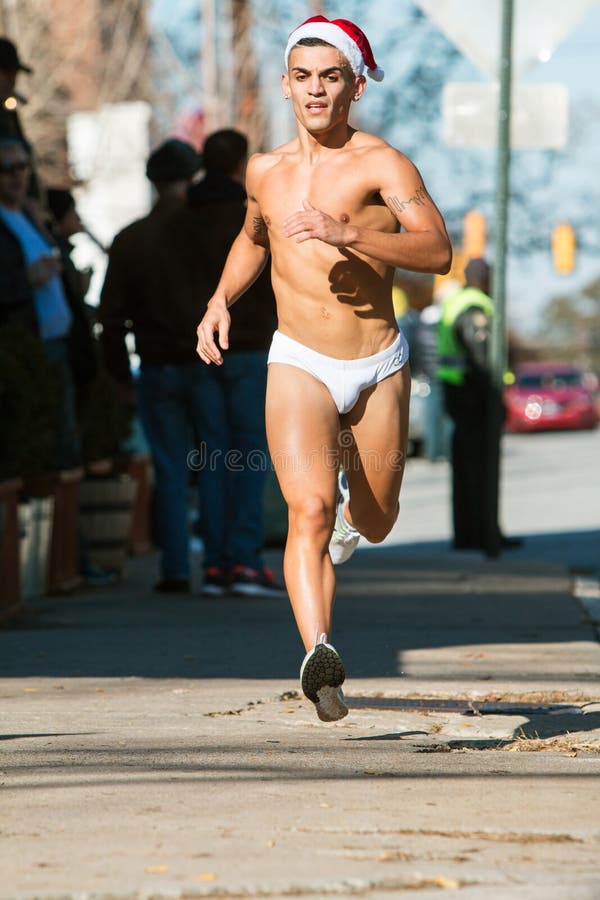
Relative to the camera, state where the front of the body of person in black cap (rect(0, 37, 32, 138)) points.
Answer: to the viewer's right

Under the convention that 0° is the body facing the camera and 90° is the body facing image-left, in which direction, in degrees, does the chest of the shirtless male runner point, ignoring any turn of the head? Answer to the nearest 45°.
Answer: approximately 0°

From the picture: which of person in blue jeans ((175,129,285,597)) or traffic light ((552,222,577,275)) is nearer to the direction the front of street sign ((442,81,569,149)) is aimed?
the traffic light

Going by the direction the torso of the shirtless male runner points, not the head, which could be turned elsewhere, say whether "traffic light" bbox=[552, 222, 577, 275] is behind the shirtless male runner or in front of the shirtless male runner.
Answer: behind

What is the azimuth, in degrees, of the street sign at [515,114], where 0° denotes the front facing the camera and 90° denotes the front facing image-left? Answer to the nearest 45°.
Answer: approximately 180°

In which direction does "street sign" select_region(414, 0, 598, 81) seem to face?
away from the camera
